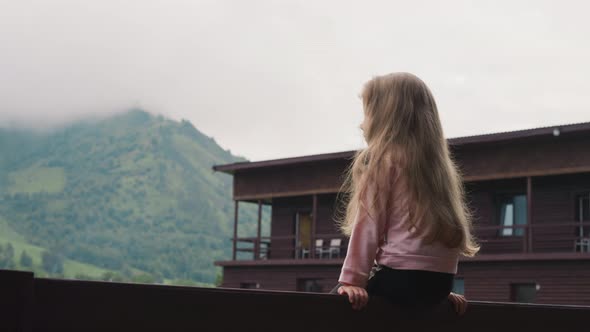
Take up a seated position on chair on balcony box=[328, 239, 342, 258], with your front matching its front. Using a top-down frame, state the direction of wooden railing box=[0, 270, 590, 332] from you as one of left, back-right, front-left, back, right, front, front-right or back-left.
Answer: front-left

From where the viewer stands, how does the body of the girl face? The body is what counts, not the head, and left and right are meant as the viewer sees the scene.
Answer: facing away from the viewer and to the left of the viewer

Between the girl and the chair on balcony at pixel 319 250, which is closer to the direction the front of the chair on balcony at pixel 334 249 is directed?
the girl

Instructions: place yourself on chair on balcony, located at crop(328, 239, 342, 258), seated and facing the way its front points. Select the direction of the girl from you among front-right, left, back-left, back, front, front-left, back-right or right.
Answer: front-left

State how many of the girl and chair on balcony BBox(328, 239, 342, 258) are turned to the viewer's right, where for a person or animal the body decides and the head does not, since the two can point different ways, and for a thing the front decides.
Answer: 0

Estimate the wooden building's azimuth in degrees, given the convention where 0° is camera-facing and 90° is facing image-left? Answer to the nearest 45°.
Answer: approximately 45°

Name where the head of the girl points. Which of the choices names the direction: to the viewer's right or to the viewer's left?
to the viewer's left

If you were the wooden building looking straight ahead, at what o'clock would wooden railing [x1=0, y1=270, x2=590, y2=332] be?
The wooden railing is roughly at 11 o'clock from the wooden building.
